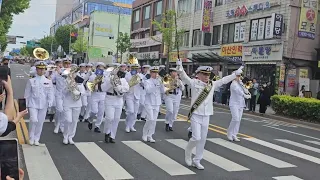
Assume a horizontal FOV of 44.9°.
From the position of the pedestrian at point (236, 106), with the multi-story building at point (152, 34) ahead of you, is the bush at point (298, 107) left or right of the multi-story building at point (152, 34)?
right

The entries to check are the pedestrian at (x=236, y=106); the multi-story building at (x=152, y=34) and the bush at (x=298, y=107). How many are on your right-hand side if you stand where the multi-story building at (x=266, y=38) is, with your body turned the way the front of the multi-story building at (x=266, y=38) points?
1

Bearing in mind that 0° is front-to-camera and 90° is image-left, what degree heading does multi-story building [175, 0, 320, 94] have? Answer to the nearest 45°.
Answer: approximately 45°

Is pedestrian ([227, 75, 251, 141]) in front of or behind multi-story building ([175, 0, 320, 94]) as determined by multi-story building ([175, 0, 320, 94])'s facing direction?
in front

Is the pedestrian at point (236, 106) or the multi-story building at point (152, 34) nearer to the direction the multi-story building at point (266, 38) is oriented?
the pedestrian

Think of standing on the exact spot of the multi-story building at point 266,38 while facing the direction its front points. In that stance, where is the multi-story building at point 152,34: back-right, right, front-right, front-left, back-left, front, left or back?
right

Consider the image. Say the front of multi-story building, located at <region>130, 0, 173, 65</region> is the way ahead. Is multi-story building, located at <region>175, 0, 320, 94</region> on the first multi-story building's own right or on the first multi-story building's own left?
on the first multi-story building's own left

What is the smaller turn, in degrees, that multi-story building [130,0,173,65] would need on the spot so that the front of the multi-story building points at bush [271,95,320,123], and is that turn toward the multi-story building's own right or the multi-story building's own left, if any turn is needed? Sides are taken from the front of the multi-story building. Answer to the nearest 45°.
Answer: approximately 45° to the multi-story building's own left

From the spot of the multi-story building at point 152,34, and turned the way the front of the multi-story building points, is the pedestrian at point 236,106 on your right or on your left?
on your left

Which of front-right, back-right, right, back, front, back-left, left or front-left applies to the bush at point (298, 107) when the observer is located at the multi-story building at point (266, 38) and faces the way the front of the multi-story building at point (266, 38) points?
front-left

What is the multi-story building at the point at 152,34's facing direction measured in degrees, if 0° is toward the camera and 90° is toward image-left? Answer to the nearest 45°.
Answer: approximately 45°

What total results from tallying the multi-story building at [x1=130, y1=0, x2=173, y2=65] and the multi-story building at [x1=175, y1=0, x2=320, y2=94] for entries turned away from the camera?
0
